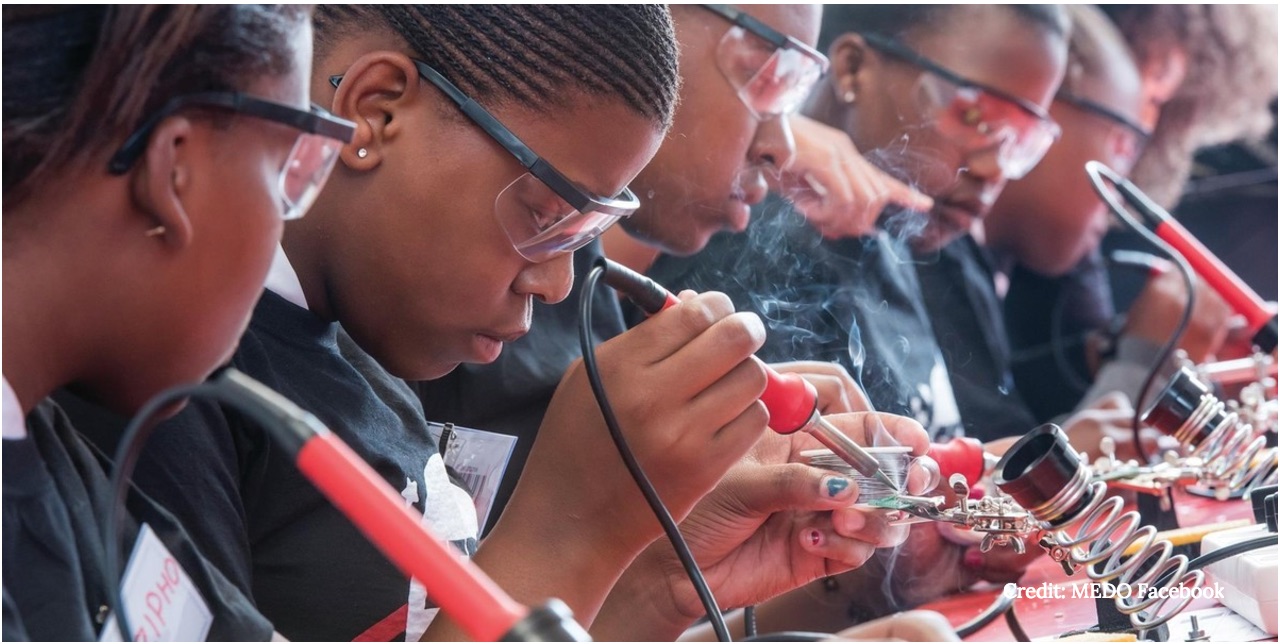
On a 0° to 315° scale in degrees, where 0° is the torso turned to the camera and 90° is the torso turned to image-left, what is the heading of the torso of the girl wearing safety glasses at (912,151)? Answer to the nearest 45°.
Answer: approximately 315°

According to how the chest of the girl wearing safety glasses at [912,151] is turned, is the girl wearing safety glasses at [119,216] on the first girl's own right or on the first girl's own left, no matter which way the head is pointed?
on the first girl's own right

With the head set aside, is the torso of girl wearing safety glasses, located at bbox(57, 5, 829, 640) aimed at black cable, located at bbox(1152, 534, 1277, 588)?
yes

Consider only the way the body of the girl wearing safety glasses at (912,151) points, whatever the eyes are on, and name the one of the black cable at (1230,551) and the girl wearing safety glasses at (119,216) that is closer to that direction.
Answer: the black cable

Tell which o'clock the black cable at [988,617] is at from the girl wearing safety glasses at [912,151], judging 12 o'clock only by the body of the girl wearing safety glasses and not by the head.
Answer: The black cable is roughly at 1 o'clock from the girl wearing safety glasses.

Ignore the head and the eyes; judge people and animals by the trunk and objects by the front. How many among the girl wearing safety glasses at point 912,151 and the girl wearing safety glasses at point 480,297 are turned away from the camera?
0

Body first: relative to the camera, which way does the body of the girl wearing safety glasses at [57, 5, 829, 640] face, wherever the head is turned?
to the viewer's right
